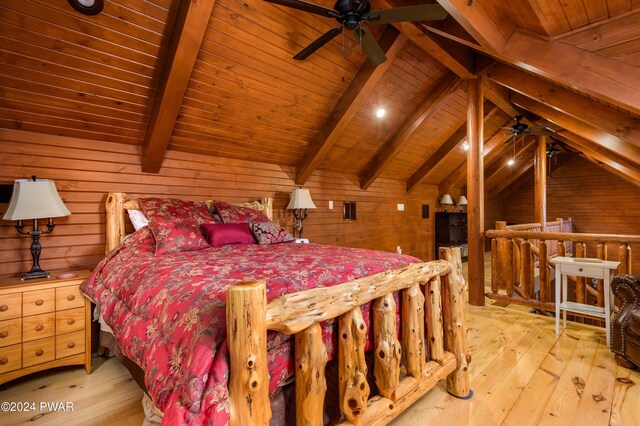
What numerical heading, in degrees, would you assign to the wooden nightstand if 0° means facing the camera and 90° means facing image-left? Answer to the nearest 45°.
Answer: approximately 315°

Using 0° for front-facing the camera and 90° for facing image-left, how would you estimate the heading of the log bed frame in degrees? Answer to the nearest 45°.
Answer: approximately 315°

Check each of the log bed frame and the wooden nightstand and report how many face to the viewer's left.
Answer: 0

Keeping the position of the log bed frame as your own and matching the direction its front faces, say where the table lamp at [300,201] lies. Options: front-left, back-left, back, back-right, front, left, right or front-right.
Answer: back-left

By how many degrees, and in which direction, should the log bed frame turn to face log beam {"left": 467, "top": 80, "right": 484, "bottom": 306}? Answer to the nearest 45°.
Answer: approximately 90° to its left

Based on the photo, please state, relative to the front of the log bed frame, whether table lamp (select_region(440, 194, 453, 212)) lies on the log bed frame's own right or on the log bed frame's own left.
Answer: on the log bed frame's own left
